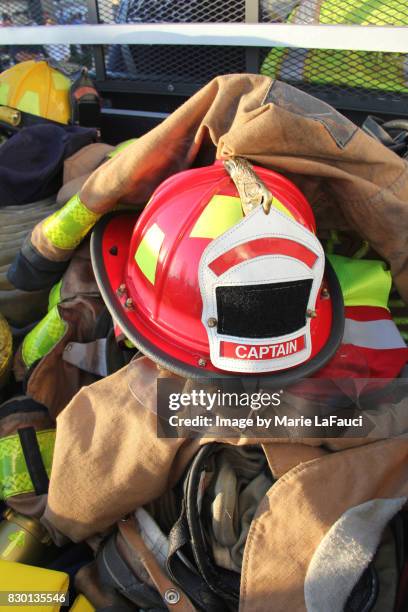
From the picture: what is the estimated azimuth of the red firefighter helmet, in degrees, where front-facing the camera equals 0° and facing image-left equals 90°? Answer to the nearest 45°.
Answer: approximately 315°

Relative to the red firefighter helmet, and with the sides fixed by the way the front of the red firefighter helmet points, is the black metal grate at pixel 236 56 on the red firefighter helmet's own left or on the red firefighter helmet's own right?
on the red firefighter helmet's own left

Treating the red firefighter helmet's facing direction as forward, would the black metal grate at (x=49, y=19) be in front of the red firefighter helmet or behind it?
behind

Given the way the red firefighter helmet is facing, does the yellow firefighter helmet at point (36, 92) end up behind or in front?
behind

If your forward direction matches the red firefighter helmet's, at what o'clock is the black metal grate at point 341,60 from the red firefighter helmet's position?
The black metal grate is roughly at 8 o'clock from the red firefighter helmet.

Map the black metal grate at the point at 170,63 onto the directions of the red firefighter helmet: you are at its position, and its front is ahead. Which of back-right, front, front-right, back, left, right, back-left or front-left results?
back-left

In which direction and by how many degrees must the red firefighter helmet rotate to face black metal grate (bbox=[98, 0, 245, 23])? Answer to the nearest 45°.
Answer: approximately 135° to its left

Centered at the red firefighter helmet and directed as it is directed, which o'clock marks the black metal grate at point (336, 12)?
The black metal grate is roughly at 8 o'clock from the red firefighter helmet.
